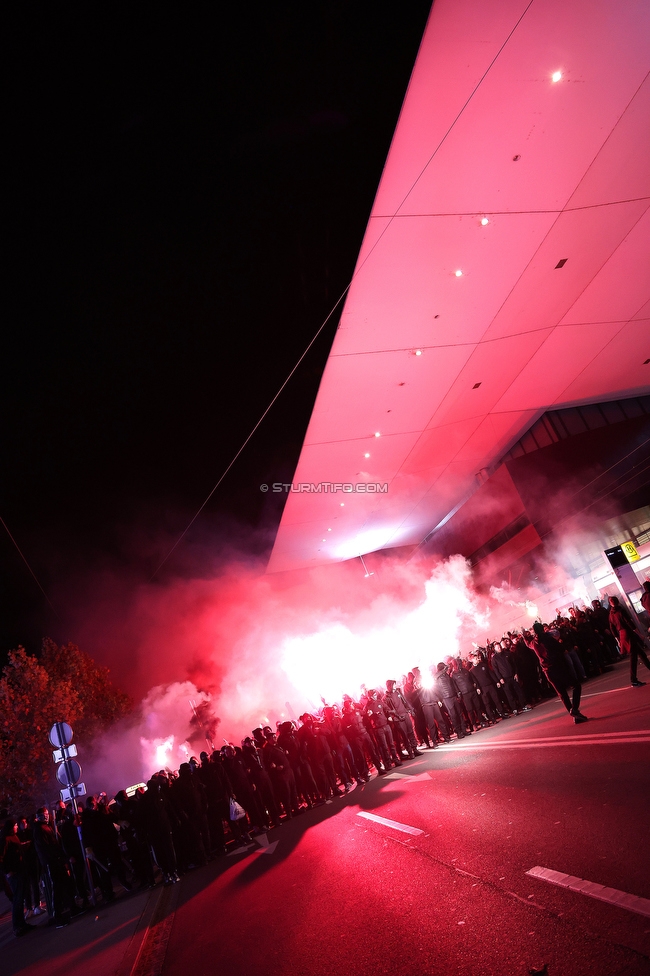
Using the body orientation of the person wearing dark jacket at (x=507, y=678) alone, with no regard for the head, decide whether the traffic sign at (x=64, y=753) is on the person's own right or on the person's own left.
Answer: on the person's own right
